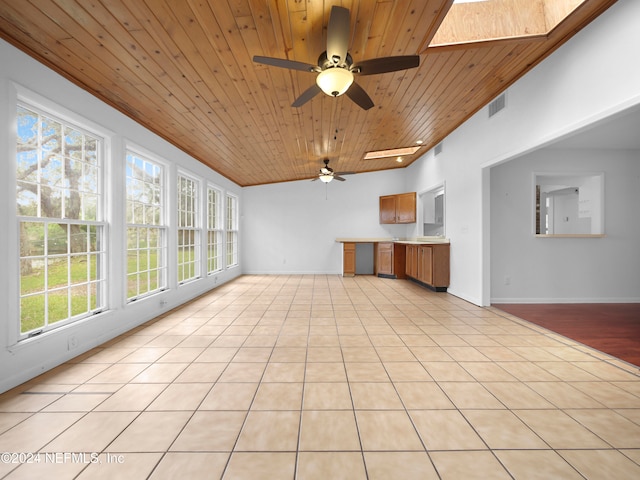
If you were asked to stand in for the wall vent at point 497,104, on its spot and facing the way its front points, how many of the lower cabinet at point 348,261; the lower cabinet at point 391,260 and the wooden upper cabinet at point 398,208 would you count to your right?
3

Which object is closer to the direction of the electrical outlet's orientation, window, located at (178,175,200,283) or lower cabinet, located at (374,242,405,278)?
the lower cabinet

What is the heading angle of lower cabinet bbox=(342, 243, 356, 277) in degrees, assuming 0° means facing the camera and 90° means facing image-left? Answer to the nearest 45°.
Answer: approximately 0°

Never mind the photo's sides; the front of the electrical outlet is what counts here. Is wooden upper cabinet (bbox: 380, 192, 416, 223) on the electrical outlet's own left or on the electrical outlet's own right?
on the electrical outlet's own left

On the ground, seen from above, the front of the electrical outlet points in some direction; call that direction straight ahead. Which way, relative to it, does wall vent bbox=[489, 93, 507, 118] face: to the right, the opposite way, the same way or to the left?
the opposite way

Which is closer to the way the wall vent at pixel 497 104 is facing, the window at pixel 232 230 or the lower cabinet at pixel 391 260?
the window

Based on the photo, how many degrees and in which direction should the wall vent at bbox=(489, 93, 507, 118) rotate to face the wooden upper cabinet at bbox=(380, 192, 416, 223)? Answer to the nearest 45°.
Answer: approximately 90° to its right

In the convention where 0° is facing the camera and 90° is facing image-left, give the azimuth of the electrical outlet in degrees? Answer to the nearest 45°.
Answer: approximately 315°

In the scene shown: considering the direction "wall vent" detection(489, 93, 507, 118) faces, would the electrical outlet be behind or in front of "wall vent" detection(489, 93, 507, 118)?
in front

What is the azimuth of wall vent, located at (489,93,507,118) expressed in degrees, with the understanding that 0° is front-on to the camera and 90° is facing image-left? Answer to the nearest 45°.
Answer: approximately 45°

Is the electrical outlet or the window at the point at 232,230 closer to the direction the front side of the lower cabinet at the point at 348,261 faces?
the electrical outlet

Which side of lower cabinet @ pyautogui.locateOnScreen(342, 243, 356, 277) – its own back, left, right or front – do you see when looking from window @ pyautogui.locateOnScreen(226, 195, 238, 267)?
right

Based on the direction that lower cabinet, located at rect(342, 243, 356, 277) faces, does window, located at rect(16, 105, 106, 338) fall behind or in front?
in front

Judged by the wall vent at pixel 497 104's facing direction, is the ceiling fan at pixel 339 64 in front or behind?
in front

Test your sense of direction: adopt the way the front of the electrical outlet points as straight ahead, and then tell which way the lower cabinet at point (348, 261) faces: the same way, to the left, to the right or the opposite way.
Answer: to the right

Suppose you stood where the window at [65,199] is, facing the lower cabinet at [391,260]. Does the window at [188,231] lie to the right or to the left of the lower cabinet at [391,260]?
left

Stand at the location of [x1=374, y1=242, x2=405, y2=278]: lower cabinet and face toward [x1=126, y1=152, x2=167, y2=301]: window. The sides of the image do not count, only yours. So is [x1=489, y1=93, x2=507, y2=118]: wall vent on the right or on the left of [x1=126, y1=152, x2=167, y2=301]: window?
left
